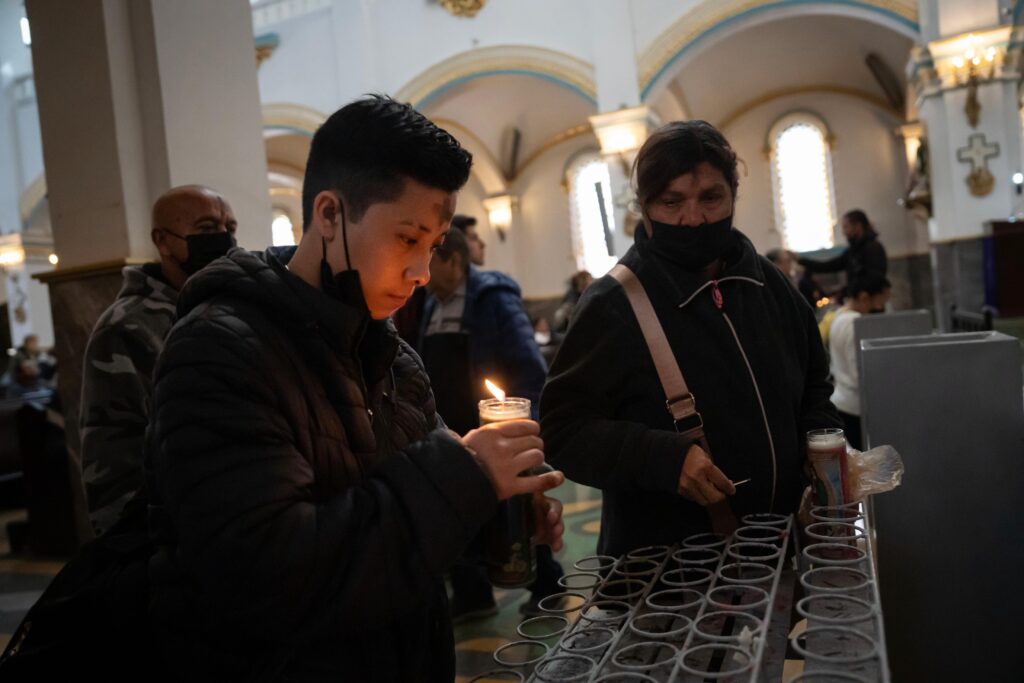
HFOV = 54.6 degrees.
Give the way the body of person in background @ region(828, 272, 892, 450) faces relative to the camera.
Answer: to the viewer's right

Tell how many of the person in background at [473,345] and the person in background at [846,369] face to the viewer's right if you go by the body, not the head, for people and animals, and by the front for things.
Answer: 1

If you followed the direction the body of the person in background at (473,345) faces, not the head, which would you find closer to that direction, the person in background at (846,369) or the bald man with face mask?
the bald man with face mask

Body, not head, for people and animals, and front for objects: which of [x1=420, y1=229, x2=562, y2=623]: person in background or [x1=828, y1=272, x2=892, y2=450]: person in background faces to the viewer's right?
[x1=828, y1=272, x2=892, y2=450]: person in background

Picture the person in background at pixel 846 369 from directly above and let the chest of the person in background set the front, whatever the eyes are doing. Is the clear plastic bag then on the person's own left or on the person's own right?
on the person's own right

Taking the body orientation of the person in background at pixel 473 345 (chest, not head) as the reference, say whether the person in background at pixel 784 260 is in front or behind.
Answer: behind

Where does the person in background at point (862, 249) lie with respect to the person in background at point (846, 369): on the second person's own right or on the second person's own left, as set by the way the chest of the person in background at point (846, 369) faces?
on the second person's own left

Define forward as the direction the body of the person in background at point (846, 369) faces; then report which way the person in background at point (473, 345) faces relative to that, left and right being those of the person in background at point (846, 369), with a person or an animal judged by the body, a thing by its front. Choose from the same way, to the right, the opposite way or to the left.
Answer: to the right

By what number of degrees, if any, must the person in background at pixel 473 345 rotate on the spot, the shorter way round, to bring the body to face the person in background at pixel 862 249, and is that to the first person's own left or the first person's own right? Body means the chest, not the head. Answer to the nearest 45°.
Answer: approximately 180°

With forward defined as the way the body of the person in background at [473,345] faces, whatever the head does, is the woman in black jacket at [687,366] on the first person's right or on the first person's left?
on the first person's left

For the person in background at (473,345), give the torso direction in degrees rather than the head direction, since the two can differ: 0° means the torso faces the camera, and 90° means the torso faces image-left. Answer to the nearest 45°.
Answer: approximately 45°
